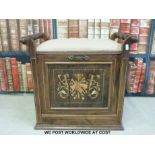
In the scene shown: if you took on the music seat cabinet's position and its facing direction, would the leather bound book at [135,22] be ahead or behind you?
behind

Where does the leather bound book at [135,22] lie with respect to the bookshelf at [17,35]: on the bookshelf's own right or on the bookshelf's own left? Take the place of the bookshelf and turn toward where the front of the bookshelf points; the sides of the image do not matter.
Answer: on the bookshelf's own left

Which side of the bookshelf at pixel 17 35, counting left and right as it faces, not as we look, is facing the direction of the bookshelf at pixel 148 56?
left

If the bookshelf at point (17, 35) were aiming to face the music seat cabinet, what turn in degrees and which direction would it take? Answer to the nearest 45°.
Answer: approximately 45° to its left

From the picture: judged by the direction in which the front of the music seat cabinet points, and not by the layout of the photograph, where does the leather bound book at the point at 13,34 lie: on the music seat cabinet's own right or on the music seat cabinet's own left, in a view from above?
on the music seat cabinet's own right

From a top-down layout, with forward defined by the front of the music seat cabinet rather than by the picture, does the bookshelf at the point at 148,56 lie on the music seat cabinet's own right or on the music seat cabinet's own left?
on the music seat cabinet's own left

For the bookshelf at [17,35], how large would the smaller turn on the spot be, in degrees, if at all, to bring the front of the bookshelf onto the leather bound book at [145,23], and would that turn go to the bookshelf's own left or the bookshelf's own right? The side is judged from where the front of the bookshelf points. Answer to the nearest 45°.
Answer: approximately 90° to the bookshelf's own left

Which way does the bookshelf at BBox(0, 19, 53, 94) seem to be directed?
toward the camera

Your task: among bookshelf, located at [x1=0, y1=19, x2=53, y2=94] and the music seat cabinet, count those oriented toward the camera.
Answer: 2
